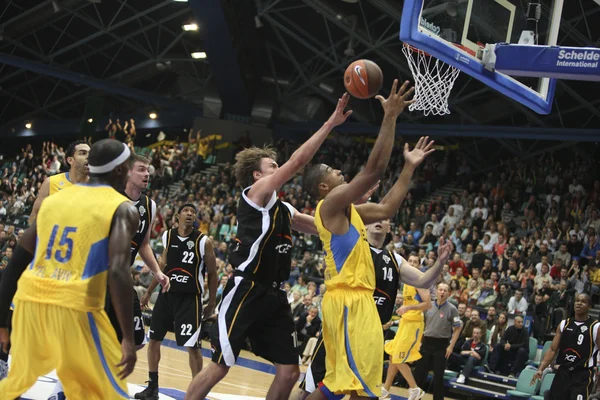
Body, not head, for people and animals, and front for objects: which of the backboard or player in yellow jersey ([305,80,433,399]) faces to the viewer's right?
the player in yellow jersey

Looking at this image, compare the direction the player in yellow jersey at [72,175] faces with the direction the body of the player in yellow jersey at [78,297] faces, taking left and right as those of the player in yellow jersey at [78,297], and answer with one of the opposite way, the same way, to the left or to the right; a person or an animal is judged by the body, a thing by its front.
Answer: to the right

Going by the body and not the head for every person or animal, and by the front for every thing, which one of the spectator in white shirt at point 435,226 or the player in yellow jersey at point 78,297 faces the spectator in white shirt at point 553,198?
the player in yellow jersey

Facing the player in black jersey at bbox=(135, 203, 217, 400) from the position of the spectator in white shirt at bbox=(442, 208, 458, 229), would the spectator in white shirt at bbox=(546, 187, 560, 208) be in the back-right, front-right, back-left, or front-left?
back-left

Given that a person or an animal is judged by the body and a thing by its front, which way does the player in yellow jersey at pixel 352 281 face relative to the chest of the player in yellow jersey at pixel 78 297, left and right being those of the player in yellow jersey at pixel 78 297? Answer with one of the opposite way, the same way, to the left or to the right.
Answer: to the right

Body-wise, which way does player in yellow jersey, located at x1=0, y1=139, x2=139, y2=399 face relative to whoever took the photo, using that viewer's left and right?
facing away from the viewer and to the right of the viewer

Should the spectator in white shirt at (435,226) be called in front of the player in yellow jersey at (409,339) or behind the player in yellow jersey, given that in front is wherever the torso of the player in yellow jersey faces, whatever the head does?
behind

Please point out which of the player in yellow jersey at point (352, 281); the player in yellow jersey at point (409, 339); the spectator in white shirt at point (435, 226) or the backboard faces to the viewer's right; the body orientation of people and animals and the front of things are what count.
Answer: the player in yellow jersey at point (352, 281)

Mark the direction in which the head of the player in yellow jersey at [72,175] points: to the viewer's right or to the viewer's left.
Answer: to the viewer's right
